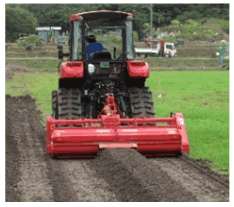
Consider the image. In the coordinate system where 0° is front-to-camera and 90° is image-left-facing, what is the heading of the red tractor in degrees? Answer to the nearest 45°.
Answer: approximately 180°

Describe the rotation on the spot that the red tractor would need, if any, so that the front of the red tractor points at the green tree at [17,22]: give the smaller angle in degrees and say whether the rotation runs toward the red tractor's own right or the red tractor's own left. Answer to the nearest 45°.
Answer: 0° — it already faces it
